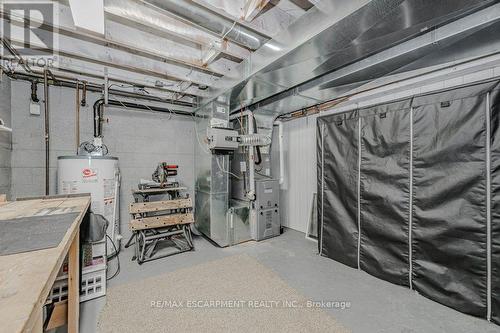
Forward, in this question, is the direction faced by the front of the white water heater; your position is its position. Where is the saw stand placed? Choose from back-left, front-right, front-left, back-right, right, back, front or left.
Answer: left

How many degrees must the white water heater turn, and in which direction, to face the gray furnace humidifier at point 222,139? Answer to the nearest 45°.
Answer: approximately 45° to its left

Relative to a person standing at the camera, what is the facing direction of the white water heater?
facing the viewer

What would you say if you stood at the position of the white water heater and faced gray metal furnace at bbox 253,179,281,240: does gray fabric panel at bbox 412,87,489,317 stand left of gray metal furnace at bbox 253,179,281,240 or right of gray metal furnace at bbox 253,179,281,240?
right

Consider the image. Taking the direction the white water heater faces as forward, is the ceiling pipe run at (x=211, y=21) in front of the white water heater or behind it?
in front

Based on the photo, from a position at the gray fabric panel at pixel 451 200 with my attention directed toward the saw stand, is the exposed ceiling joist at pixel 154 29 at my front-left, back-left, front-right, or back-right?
front-left

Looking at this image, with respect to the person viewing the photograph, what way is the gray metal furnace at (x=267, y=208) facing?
facing the viewer and to the right of the viewer

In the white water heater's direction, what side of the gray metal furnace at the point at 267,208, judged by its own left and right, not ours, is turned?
right

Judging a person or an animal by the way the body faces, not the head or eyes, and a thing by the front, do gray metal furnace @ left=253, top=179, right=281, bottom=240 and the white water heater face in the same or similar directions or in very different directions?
same or similar directions

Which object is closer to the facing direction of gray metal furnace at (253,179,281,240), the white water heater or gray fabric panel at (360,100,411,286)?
the gray fabric panel

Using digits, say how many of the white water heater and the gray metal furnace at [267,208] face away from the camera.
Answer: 0

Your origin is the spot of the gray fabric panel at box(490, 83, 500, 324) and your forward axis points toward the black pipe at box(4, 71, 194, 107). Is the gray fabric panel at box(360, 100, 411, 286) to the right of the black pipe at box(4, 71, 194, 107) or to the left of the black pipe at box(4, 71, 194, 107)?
right
